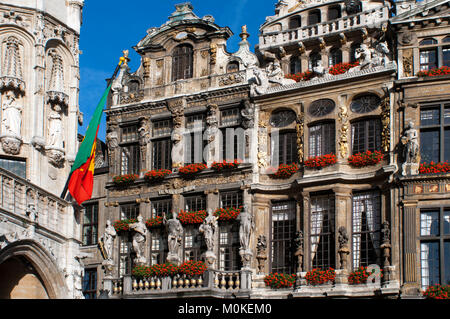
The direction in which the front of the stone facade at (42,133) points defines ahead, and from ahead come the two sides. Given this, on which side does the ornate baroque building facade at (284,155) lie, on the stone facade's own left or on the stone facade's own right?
on the stone facade's own left

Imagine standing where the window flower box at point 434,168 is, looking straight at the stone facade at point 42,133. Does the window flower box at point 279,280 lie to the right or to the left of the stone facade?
right

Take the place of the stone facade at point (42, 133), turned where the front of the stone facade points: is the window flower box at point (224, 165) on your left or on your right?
on your left

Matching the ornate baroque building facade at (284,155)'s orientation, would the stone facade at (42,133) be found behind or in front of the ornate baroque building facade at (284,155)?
in front

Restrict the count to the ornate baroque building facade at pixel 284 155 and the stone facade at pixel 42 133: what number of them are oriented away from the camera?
0

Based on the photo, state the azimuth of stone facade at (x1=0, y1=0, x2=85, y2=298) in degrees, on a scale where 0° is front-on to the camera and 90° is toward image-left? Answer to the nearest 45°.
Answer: approximately 315°

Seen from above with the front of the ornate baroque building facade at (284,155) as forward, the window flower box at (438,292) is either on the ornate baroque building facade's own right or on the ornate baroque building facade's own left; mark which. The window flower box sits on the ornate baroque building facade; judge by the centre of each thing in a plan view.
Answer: on the ornate baroque building facade's own left

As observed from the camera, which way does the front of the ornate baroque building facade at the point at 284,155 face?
facing the viewer and to the left of the viewer

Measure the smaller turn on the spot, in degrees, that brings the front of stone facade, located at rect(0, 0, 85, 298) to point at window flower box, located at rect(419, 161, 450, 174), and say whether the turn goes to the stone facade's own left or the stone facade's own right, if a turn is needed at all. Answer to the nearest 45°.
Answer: approximately 45° to the stone facade's own left

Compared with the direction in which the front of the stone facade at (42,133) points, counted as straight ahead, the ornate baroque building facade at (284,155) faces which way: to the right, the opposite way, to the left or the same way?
to the right
